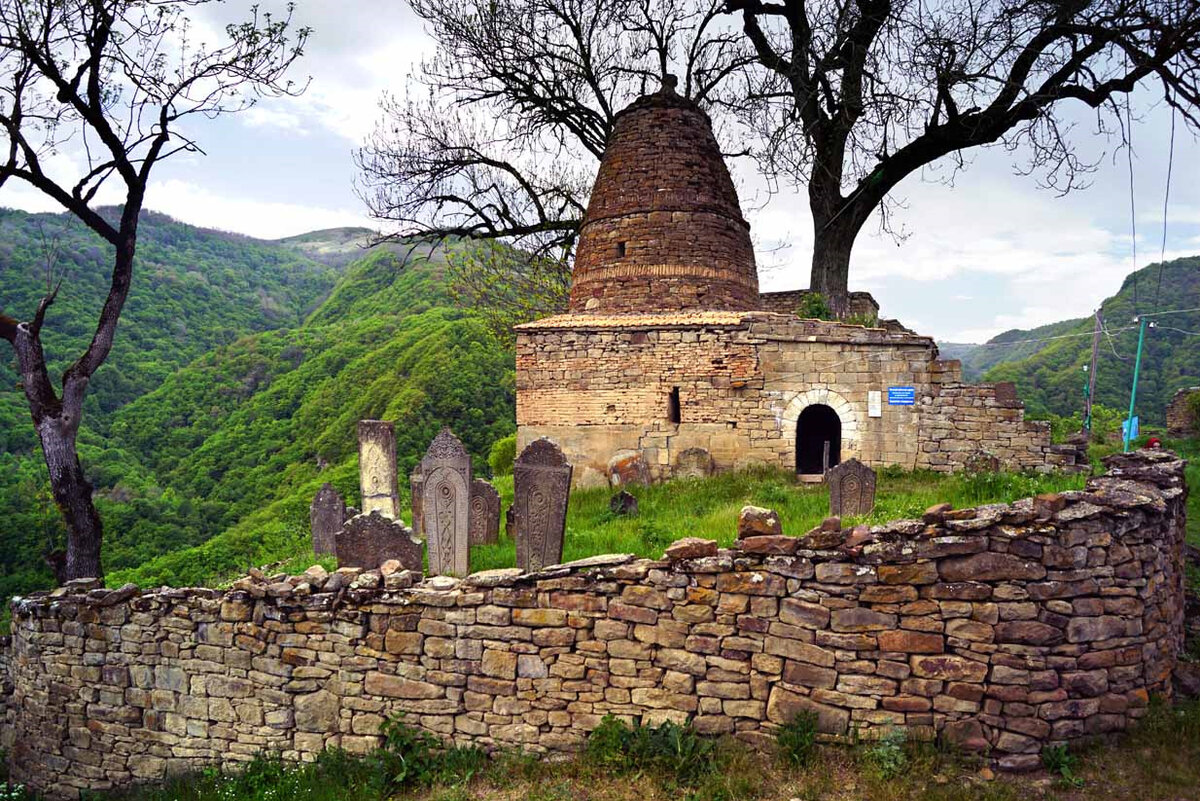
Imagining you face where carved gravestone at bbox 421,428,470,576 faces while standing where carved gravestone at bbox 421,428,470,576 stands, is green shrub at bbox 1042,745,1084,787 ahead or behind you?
ahead

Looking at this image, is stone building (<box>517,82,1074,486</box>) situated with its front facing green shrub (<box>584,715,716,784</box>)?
yes

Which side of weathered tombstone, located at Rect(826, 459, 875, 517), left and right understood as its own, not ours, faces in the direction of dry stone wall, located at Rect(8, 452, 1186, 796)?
front

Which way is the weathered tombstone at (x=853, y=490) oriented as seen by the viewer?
toward the camera

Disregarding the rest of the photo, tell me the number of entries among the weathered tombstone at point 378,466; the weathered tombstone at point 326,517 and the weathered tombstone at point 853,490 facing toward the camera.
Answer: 3

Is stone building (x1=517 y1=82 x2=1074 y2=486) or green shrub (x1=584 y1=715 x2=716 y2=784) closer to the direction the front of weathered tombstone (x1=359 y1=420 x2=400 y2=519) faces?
the green shrub

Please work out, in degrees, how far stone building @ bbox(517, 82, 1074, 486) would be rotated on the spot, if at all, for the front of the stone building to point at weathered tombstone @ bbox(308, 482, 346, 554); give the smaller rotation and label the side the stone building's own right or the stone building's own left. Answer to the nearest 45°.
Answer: approximately 45° to the stone building's own right

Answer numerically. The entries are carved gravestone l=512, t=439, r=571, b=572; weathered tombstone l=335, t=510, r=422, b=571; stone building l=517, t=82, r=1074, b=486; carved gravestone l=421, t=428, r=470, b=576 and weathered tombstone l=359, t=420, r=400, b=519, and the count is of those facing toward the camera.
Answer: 5

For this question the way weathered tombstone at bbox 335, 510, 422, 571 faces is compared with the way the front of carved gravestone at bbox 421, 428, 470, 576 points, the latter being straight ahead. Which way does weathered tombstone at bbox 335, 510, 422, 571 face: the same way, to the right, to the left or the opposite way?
the same way

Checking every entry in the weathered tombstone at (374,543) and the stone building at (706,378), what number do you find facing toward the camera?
2

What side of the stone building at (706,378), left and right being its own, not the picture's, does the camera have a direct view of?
front

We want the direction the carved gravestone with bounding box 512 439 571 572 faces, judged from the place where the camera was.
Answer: facing the viewer

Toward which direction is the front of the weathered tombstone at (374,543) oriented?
toward the camera

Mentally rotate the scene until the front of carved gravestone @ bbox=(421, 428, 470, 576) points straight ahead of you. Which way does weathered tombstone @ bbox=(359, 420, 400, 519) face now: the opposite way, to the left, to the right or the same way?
the same way

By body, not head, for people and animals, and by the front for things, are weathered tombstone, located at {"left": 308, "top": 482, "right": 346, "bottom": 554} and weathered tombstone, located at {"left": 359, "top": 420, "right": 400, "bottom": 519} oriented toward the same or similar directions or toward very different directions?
same or similar directions
